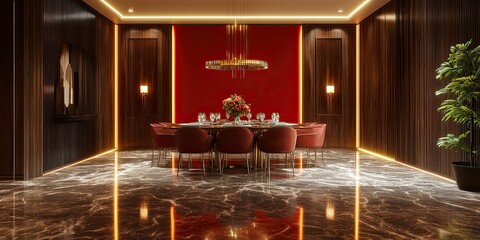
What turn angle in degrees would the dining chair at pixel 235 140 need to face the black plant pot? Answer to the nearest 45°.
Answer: approximately 135° to its right

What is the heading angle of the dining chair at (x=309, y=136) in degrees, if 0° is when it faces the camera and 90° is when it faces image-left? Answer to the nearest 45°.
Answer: approximately 90°

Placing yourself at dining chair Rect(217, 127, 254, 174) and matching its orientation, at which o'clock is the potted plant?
The potted plant is roughly at 4 o'clock from the dining chair.

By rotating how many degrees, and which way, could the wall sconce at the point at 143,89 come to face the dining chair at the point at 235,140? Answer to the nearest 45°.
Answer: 0° — it already faces it

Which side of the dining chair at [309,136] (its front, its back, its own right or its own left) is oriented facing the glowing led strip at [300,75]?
right

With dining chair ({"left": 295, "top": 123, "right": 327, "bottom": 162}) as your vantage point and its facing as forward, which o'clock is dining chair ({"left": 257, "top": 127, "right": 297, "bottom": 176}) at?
dining chair ({"left": 257, "top": 127, "right": 297, "bottom": 176}) is roughly at 10 o'clock from dining chair ({"left": 295, "top": 123, "right": 327, "bottom": 162}).

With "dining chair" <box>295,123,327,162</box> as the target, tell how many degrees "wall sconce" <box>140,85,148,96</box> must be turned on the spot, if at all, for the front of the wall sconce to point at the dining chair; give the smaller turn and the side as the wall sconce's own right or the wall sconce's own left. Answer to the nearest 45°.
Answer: approximately 45° to the wall sconce's own left

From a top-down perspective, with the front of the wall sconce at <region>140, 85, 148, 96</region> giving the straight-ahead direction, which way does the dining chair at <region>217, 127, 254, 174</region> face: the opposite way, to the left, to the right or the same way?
the opposite way

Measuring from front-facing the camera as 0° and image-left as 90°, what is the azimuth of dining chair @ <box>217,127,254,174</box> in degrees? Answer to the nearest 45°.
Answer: approximately 180°

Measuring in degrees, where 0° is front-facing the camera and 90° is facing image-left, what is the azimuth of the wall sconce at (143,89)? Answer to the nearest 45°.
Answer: approximately 0°

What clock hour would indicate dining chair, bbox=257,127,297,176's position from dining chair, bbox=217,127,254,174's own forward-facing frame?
dining chair, bbox=257,127,297,176 is roughly at 3 o'clock from dining chair, bbox=217,127,254,174.

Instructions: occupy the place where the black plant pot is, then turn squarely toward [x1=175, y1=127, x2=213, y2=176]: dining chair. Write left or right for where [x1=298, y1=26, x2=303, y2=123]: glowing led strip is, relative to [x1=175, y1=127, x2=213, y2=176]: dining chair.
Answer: right

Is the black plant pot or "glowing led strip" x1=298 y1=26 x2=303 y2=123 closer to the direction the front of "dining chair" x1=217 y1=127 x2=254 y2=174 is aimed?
the glowing led strip

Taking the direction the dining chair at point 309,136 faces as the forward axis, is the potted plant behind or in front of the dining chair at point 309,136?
behind
